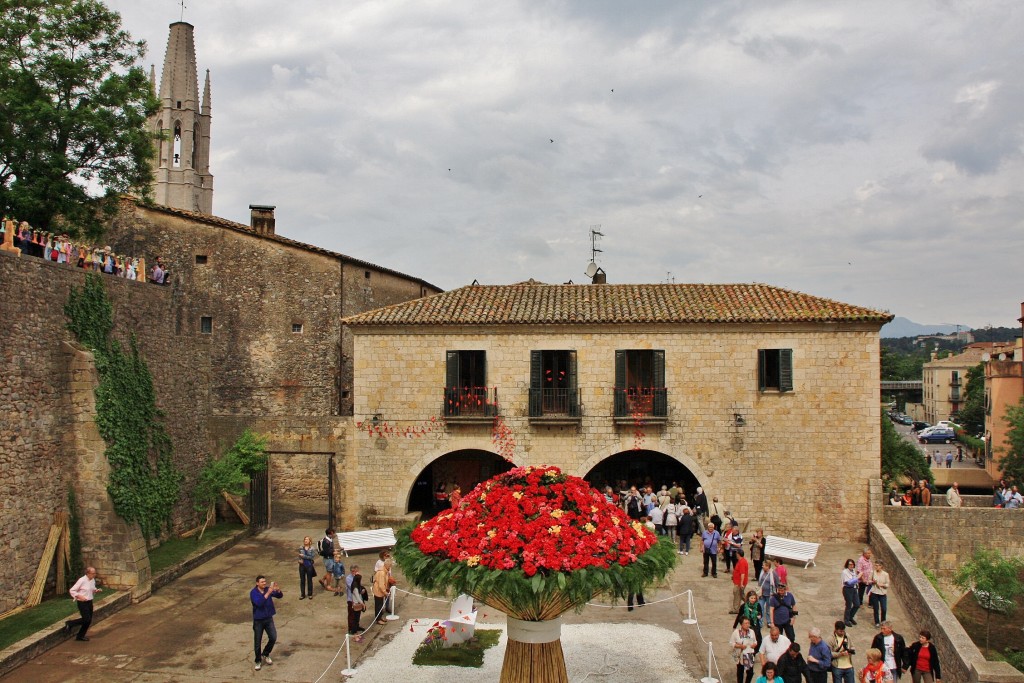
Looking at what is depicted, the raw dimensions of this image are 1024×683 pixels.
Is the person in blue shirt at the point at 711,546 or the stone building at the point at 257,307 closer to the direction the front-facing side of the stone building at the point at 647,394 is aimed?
the person in blue shirt

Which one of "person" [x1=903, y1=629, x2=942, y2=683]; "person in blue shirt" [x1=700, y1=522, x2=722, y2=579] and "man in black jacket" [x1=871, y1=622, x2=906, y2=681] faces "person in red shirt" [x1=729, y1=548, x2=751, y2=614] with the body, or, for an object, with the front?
"person in blue shirt" [x1=700, y1=522, x2=722, y2=579]

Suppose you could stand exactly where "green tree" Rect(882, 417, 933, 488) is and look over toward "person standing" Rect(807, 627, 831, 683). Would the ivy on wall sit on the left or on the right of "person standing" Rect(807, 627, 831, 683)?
right
